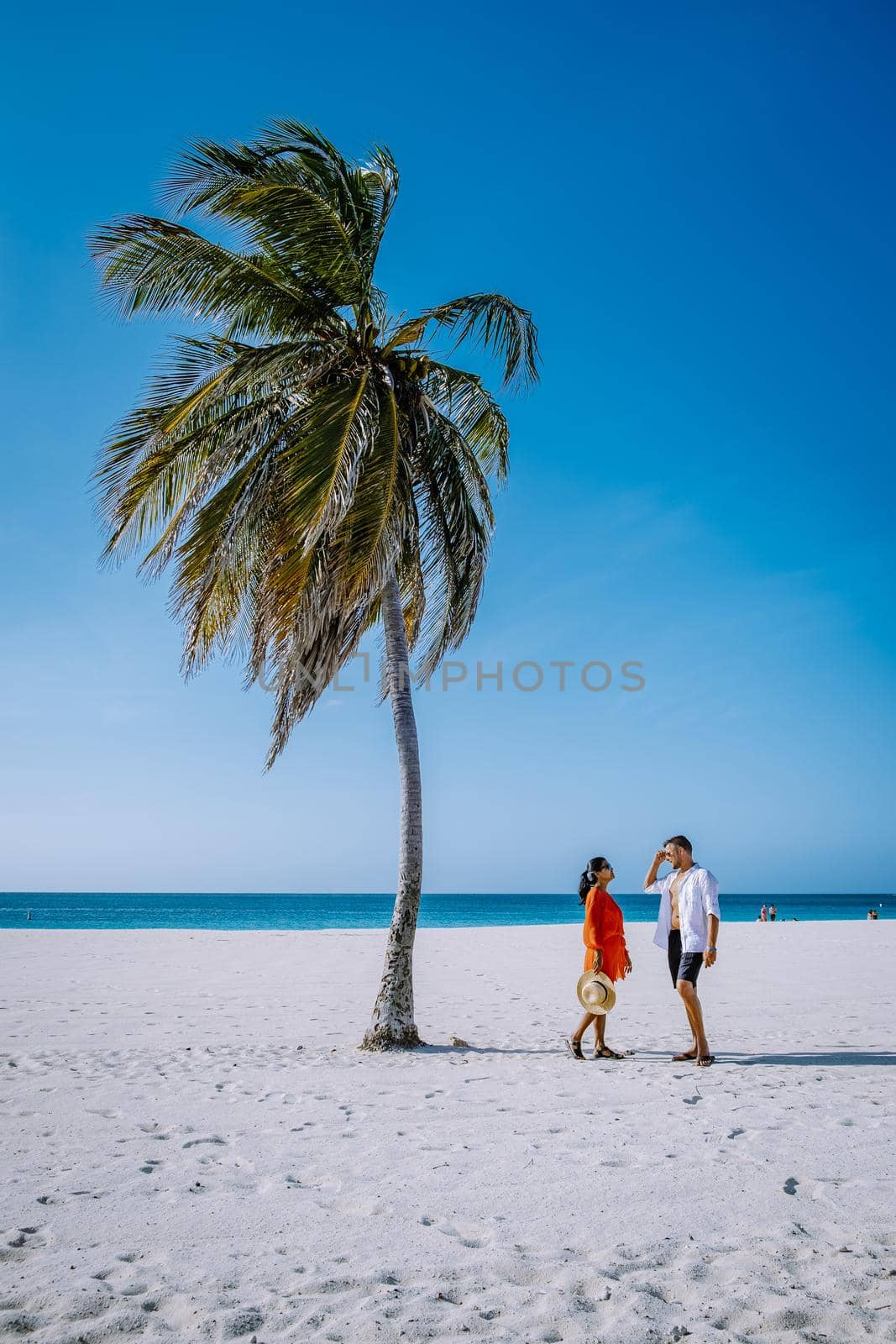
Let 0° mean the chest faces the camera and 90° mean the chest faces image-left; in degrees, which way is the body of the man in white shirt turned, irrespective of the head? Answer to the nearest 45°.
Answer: approximately 45°

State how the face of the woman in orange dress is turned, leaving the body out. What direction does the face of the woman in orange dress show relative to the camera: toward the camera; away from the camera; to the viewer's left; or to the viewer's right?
to the viewer's right

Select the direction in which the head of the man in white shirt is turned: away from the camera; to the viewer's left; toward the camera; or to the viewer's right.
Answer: to the viewer's left
